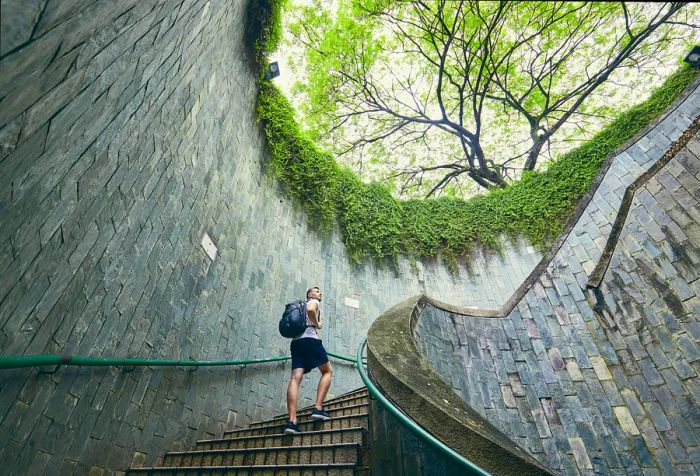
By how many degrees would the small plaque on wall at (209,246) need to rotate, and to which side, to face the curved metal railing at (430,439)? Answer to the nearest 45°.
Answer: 0° — it already faces it

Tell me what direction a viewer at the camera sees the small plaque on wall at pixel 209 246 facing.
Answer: facing the viewer and to the right of the viewer

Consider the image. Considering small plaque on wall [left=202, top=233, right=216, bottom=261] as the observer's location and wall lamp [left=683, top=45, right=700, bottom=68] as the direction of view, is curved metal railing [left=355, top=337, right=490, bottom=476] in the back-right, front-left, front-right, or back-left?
front-right

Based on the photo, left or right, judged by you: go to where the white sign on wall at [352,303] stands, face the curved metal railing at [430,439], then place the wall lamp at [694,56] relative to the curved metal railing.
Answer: left

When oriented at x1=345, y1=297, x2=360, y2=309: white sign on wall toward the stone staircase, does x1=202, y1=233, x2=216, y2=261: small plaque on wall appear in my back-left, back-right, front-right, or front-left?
front-right

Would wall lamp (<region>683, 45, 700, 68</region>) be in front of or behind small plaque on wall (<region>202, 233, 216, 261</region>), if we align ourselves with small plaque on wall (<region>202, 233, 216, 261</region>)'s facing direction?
in front
